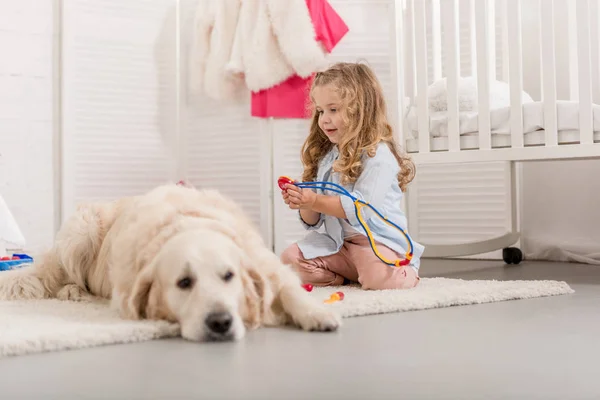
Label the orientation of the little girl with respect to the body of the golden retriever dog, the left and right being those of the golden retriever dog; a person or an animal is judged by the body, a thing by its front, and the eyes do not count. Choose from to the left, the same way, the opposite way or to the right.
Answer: to the right

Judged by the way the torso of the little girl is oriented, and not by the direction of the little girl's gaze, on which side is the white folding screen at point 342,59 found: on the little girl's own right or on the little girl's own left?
on the little girl's own right

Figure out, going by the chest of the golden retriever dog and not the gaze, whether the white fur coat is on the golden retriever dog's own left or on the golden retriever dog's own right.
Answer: on the golden retriever dog's own left

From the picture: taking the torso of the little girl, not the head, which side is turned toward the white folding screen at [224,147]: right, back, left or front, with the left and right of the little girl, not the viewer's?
right

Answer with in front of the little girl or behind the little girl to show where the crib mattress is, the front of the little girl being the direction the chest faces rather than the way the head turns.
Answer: behind

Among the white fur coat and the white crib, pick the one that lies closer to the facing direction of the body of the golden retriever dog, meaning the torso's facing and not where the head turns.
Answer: the white crib

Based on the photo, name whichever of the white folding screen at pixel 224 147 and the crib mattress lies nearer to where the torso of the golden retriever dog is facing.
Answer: the crib mattress

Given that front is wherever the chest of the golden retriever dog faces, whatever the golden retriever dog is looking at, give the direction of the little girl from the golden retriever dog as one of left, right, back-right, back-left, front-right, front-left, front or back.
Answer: left

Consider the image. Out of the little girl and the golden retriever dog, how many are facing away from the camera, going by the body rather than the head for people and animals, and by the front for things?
0

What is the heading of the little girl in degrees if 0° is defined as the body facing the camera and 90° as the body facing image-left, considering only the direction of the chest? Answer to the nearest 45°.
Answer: approximately 45°

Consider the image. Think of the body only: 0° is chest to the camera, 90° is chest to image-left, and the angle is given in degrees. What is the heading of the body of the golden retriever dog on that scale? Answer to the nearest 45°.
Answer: approximately 315°

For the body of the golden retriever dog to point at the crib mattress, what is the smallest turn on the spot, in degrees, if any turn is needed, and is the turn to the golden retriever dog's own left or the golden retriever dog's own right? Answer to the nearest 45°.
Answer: approximately 90° to the golden retriever dog's own left

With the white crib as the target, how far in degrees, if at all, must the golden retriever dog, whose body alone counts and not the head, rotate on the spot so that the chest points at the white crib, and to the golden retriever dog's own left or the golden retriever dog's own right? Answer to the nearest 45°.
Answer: approximately 90° to the golden retriever dog's own left
